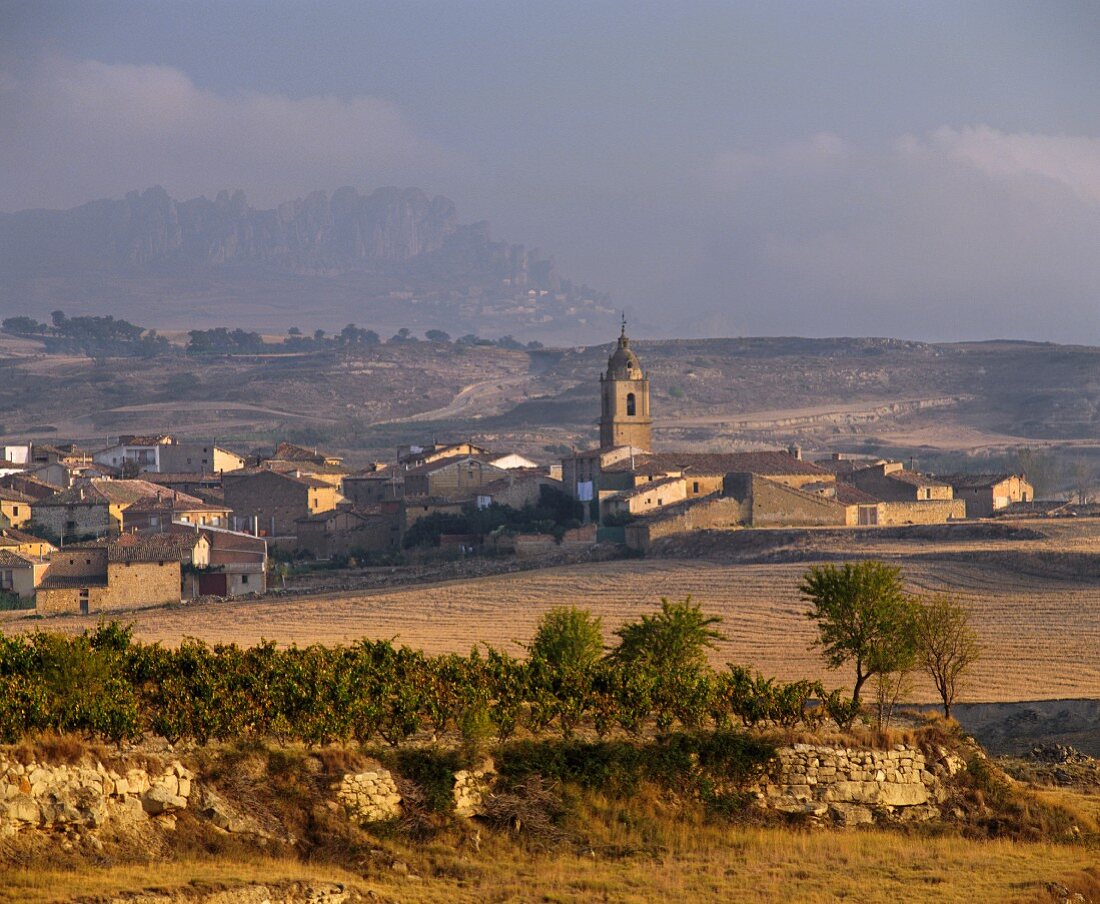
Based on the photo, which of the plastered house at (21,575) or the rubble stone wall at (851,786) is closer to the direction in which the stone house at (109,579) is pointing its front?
the rubble stone wall

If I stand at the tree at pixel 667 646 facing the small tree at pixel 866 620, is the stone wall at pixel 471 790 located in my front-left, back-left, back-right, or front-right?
back-right

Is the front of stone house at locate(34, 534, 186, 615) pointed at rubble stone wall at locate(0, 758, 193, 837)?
yes

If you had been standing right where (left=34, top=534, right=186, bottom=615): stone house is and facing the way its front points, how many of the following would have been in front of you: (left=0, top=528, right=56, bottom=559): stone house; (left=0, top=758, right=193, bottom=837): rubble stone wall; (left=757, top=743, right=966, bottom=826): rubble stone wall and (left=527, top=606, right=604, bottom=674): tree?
3

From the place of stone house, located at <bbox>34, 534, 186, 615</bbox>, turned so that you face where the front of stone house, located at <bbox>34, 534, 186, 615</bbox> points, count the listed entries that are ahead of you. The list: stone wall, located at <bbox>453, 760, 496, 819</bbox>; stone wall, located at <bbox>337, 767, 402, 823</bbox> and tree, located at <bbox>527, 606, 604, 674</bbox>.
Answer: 3

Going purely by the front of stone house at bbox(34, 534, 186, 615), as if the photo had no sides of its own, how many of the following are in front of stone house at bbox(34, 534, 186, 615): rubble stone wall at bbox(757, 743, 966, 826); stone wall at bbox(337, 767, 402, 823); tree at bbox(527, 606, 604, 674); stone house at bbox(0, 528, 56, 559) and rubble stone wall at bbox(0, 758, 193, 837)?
4

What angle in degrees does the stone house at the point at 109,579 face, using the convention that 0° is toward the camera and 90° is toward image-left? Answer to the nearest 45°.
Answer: approximately 0°

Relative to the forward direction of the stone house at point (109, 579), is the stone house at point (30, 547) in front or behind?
behind

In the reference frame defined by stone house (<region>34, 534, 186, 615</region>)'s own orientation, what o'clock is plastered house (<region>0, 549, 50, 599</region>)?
plastered house (<region>0, 549, 50, 599</region>) is roughly at 3 o'clock from stone house (<region>34, 534, 186, 615</region>).

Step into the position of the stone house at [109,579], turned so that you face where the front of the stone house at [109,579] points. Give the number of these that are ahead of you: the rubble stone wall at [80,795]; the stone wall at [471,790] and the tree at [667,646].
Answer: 3
